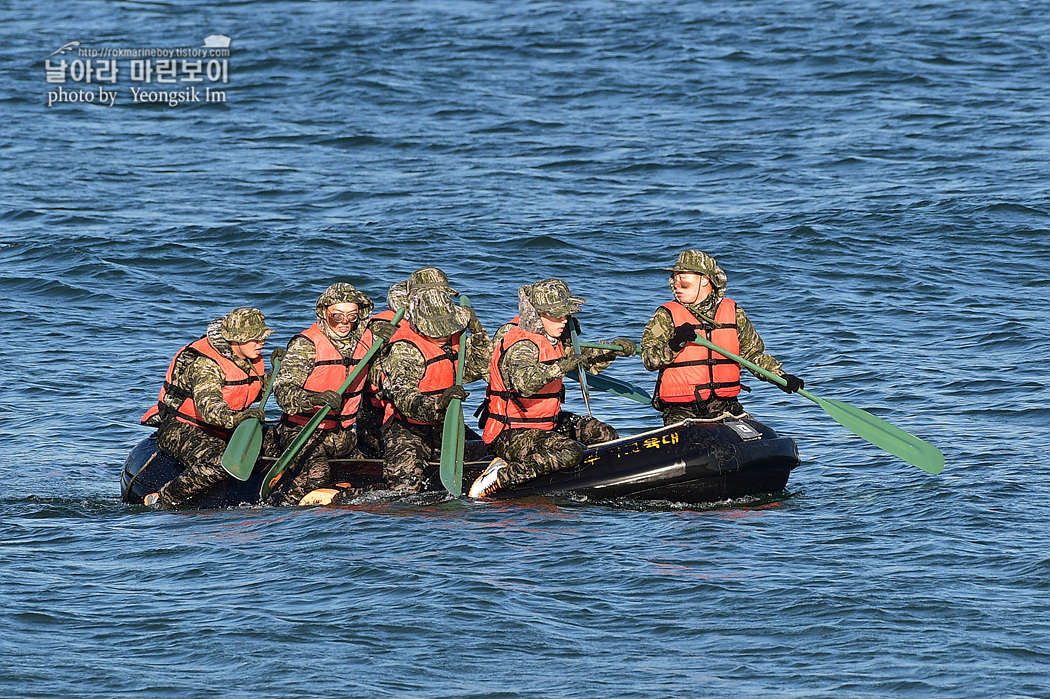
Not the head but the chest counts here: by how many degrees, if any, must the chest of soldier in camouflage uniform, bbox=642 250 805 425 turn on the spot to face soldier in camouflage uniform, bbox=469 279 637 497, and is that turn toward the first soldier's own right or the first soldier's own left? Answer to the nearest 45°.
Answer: approximately 90° to the first soldier's own right
